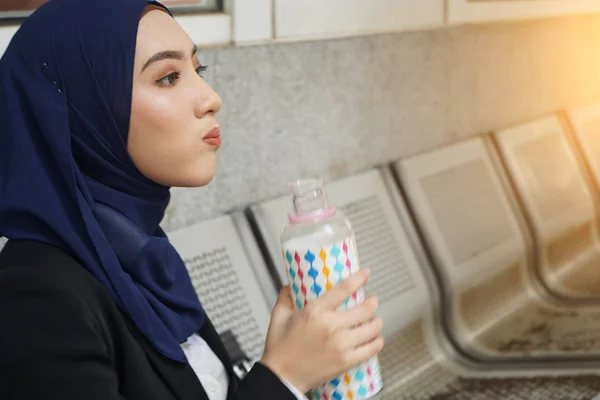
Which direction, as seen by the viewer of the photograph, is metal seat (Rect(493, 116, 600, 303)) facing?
facing the viewer and to the right of the viewer

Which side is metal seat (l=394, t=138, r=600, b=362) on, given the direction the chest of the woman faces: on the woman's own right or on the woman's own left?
on the woman's own left

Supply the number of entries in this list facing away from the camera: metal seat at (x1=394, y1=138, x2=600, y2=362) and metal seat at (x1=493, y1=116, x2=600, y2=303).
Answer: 0

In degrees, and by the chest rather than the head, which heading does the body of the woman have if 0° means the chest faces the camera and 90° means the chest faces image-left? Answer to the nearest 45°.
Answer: approximately 270°

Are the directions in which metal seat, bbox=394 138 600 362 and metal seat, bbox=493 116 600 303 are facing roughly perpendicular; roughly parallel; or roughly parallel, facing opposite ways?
roughly parallel

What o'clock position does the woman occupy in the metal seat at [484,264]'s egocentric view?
The woman is roughly at 2 o'clock from the metal seat.

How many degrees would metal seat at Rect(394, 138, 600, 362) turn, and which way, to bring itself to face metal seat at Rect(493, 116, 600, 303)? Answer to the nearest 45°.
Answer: approximately 90° to its left

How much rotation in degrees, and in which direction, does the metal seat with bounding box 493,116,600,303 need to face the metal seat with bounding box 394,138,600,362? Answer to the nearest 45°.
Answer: approximately 90° to its right

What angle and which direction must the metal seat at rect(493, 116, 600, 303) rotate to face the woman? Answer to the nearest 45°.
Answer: approximately 45° to its right

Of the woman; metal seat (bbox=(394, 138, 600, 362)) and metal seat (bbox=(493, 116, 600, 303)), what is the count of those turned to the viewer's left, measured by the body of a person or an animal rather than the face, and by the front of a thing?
0

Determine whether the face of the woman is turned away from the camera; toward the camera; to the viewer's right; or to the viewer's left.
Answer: to the viewer's right
